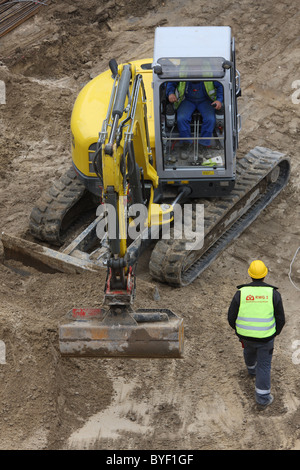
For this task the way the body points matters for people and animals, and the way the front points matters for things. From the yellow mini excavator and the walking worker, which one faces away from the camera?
the walking worker

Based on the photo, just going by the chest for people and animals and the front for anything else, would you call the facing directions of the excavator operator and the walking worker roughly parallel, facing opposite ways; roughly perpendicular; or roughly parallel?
roughly parallel, facing opposite ways

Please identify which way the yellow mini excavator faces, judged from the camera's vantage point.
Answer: facing the viewer

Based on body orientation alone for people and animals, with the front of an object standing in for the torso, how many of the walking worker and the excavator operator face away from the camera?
1

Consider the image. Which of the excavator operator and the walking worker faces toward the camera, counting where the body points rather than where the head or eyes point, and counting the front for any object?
the excavator operator

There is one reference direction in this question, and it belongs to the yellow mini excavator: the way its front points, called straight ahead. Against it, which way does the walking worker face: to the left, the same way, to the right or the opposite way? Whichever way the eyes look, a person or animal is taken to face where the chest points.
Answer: the opposite way

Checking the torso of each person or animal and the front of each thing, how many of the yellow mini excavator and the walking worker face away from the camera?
1

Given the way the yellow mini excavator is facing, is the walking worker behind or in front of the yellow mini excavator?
in front

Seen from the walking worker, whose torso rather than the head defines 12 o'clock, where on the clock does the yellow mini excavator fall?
The yellow mini excavator is roughly at 11 o'clock from the walking worker.

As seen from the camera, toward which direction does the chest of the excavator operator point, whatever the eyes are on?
toward the camera

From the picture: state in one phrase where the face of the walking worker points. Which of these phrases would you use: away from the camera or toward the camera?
away from the camera

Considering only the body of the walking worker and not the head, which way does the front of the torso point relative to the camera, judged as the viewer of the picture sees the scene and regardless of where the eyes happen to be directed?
away from the camera

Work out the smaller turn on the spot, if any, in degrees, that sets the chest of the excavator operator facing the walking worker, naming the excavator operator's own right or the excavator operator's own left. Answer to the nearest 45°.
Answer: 0° — they already face them
